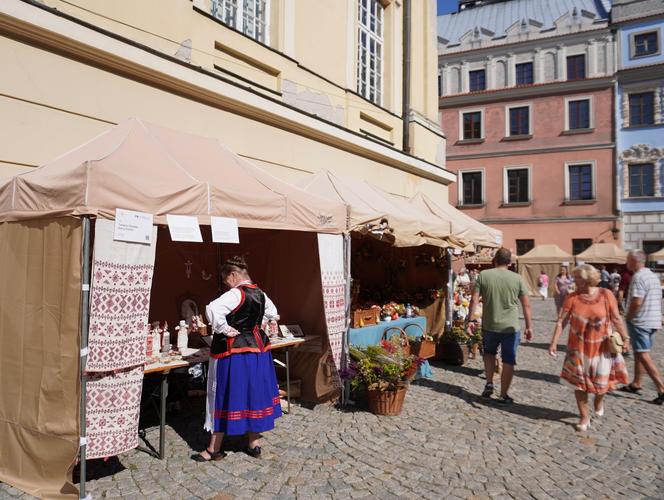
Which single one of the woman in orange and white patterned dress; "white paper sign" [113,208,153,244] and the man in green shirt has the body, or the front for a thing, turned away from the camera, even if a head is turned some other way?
the man in green shirt

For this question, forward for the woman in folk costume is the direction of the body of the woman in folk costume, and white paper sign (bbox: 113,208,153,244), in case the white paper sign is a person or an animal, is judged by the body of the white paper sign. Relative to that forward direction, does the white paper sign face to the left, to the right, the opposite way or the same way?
the opposite way

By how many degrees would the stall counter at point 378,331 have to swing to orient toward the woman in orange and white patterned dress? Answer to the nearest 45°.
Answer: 0° — it already faces them

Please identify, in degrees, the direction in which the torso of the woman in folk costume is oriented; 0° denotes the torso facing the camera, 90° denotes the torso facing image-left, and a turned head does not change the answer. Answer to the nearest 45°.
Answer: approximately 135°

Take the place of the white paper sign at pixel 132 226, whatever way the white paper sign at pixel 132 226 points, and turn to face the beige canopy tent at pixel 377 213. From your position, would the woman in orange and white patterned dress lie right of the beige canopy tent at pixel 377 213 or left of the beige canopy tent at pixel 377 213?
right

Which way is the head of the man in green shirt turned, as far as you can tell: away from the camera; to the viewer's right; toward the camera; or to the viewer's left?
away from the camera

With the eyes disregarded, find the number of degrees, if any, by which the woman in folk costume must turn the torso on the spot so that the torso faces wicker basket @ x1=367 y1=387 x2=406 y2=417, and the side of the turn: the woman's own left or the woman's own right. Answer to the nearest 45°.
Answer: approximately 90° to the woman's own right

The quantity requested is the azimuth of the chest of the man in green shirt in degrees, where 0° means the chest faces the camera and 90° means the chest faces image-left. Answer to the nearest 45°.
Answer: approximately 180°

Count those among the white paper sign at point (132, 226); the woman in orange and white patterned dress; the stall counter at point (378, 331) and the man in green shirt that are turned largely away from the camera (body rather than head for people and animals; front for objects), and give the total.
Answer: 1

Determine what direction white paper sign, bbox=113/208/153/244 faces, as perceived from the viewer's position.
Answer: facing the viewer and to the right of the viewer

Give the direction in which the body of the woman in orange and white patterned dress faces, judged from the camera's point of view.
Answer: toward the camera

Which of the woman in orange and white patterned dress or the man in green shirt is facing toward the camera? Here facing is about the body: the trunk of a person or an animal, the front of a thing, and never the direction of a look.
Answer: the woman in orange and white patterned dress
